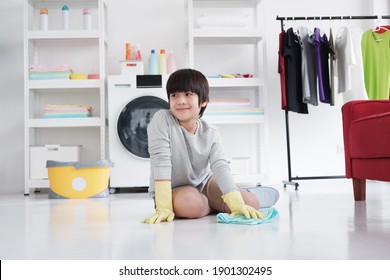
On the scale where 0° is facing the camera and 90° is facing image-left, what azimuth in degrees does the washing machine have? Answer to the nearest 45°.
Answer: approximately 0°

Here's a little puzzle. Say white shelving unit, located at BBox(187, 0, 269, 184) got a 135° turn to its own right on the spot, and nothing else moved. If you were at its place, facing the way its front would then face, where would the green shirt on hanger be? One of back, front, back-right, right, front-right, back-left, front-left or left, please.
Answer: back-right

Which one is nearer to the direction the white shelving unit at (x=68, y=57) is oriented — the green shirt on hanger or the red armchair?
the red armchair

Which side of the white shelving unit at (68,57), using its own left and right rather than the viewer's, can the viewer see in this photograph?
front

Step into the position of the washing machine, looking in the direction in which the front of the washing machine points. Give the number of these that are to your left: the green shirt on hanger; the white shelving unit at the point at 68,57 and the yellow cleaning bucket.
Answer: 1

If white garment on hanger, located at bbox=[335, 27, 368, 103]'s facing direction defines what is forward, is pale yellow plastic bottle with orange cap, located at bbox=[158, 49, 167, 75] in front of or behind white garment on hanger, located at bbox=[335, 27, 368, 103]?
in front

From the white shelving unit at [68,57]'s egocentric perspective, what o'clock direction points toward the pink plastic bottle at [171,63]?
The pink plastic bottle is roughly at 10 o'clock from the white shelving unit.

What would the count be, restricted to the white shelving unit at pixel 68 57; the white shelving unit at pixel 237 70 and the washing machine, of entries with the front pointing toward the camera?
3

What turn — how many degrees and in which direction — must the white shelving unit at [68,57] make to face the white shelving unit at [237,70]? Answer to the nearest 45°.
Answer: approximately 90° to its left

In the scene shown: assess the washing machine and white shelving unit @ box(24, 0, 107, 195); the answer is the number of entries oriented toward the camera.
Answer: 2

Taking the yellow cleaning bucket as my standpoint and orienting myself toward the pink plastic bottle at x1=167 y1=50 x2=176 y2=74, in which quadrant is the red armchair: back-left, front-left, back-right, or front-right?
front-right

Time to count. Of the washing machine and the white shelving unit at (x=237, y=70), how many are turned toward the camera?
2

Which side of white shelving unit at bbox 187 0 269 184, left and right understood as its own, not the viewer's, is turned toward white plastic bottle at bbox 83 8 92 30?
right

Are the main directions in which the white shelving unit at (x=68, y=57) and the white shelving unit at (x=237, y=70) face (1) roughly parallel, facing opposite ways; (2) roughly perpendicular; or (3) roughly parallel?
roughly parallel
